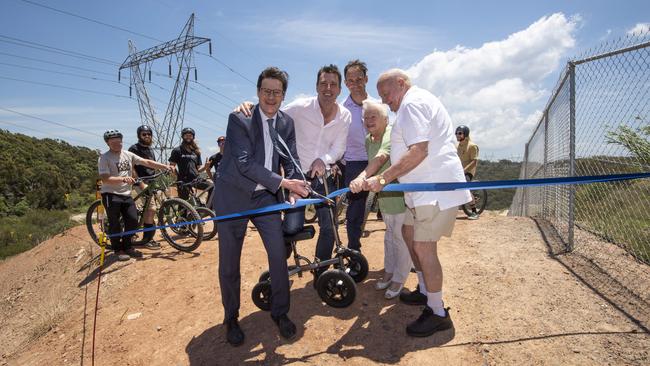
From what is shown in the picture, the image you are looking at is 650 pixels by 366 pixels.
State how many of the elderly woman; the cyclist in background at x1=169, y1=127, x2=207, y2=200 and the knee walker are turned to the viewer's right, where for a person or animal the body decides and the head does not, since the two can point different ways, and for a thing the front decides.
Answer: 1

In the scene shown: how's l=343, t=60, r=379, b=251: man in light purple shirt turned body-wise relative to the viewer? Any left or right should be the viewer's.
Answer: facing the viewer

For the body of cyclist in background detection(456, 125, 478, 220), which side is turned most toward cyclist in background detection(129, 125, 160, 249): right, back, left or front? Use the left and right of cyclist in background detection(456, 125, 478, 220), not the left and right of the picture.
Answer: front

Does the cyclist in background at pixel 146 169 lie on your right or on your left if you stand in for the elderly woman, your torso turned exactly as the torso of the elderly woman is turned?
on your right

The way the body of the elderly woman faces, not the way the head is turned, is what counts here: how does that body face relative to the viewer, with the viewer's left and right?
facing the viewer and to the left of the viewer

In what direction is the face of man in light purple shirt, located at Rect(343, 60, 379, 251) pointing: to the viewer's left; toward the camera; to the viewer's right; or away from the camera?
toward the camera

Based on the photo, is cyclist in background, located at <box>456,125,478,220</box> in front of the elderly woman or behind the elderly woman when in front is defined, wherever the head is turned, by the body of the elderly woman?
behind

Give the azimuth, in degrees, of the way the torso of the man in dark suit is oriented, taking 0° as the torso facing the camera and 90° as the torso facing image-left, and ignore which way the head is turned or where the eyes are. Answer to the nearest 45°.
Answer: approximately 315°

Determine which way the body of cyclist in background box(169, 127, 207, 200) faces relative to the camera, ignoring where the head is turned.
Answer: toward the camera

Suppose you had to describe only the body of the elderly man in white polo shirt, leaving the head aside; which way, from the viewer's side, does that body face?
to the viewer's left

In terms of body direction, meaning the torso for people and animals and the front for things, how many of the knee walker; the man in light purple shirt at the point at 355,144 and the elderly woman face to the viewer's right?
1

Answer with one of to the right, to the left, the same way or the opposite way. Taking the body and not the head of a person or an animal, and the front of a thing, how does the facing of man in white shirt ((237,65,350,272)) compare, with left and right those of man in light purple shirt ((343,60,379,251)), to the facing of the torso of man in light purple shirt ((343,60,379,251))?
the same way
